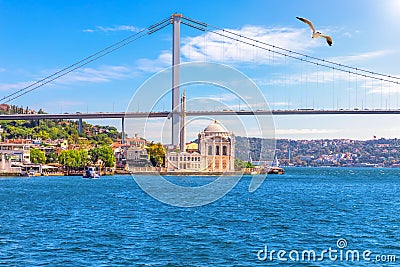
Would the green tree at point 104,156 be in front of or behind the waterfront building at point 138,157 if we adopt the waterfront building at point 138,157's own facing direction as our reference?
behind

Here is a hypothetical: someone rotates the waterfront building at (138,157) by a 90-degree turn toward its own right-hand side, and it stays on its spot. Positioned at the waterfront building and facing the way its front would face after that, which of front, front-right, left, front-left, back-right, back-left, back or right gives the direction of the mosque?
back-right

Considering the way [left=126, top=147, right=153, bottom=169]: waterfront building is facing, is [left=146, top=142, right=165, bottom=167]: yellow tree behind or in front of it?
behind

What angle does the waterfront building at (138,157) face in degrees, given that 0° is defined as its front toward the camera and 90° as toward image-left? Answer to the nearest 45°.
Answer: approximately 0°

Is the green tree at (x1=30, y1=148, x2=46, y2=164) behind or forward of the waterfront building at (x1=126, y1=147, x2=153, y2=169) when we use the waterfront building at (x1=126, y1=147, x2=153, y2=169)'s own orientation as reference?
behind
